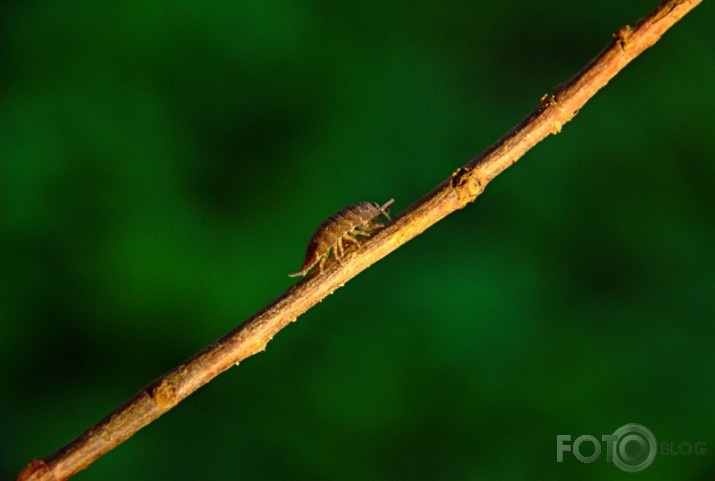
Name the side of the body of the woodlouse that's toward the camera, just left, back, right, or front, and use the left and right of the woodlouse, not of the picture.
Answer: right
